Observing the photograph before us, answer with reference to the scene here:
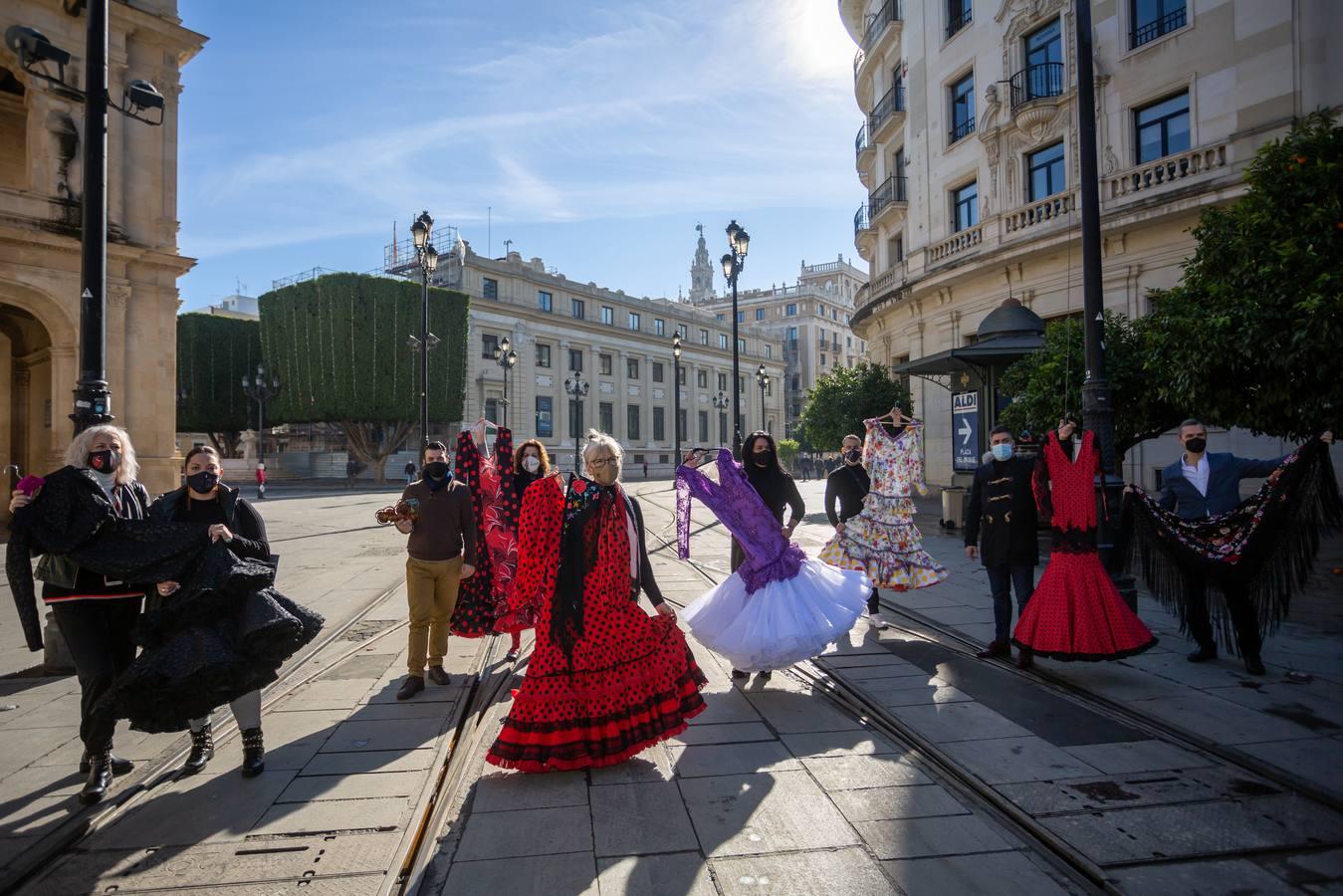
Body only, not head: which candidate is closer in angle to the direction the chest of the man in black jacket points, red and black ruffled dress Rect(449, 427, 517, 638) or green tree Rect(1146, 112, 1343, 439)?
the red and black ruffled dress

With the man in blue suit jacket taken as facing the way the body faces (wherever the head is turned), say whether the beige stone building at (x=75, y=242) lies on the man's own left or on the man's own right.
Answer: on the man's own right

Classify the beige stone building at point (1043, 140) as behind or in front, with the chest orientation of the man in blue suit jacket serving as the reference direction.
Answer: behind

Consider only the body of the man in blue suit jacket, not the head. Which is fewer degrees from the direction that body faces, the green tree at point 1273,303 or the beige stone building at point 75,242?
the beige stone building

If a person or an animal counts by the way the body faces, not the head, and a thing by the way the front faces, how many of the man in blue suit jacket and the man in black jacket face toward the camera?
2

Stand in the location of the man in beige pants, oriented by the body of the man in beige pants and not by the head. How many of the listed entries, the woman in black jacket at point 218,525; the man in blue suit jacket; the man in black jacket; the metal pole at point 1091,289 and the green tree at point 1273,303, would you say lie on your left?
4

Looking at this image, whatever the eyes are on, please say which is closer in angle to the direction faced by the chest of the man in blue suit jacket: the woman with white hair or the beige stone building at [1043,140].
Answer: the woman with white hair

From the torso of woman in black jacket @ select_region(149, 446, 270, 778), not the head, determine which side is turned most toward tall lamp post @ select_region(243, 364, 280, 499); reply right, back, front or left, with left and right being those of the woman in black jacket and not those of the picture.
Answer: back
